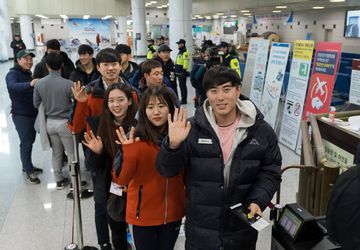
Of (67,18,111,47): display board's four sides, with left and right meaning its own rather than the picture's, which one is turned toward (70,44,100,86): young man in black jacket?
front

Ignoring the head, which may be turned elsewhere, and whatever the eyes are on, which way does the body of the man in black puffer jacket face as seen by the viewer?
toward the camera

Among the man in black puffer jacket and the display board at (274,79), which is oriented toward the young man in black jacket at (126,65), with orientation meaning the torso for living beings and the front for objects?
the display board

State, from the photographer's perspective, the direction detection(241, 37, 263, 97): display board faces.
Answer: facing the viewer and to the left of the viewer

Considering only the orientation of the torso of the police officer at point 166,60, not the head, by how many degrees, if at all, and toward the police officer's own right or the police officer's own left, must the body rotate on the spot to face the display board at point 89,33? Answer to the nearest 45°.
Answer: approximately 180°

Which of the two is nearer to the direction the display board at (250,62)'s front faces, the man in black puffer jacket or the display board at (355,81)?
the man in black puffer jacket

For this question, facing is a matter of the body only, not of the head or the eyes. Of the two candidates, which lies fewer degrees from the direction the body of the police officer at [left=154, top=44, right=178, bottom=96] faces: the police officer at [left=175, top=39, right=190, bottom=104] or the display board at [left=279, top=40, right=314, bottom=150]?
the display board

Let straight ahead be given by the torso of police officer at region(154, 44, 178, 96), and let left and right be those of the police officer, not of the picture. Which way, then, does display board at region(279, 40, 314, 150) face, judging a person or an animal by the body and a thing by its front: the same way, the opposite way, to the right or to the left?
to the right

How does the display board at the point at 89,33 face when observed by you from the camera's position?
facing the viewer
